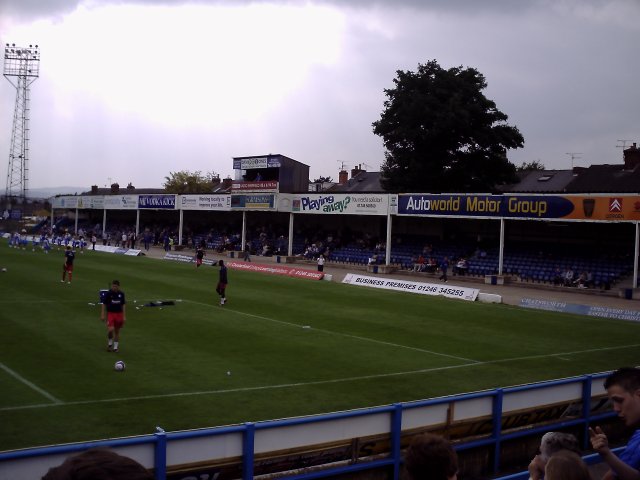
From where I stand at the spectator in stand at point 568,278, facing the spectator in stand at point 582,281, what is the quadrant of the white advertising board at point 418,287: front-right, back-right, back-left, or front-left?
back-right

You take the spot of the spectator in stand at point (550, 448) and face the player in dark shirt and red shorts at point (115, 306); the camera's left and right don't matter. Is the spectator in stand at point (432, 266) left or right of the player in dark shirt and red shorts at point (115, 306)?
right

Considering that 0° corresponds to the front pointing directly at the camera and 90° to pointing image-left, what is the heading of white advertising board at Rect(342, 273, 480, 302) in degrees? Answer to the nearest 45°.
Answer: approximately 45°

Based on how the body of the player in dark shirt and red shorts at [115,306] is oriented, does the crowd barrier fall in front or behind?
in front

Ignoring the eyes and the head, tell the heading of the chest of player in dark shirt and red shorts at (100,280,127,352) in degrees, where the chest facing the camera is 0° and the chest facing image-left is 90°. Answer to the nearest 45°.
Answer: approximately 0°

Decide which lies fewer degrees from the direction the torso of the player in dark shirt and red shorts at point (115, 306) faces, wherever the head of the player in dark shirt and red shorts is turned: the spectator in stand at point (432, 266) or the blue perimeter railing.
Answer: the blue perimeter railing

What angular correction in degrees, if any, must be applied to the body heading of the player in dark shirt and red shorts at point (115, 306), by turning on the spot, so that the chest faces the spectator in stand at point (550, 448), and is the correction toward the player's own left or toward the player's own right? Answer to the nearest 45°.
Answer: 0° — they already face them

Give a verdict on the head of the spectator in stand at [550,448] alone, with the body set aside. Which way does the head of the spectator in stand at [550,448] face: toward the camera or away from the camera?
away from the camera

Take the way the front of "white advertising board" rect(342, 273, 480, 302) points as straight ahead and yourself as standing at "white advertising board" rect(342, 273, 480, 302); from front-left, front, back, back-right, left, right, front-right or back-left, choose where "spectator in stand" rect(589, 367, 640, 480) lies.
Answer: front-left

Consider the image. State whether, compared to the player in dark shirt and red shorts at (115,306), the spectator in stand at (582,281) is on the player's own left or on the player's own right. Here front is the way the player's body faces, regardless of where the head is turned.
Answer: on the player's own left

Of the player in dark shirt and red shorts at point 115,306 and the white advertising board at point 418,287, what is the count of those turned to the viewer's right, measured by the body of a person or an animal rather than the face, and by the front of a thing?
0

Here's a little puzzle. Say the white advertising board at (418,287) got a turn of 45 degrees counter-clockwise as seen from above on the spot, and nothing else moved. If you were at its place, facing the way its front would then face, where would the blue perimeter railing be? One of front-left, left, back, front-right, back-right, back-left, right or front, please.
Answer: front
